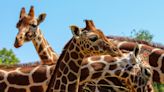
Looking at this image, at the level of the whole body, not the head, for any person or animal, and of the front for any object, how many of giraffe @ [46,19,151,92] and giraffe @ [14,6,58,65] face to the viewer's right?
1
